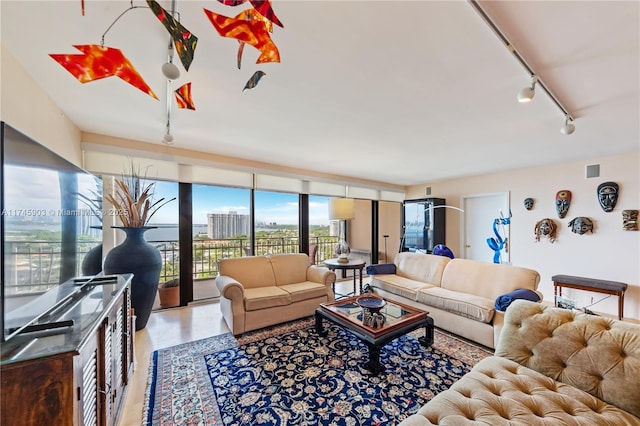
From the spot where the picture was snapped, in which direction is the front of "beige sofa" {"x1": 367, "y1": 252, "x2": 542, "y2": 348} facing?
facing the viewer and to the left of the viewer

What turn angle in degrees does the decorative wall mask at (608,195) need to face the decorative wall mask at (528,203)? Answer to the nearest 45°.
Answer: approximately 90° to its right

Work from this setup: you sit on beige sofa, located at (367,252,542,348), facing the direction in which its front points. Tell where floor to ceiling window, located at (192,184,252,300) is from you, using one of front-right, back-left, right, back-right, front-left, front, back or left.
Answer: front-right

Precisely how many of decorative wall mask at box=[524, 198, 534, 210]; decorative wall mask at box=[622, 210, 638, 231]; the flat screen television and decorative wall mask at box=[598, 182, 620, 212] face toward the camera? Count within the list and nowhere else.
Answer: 3

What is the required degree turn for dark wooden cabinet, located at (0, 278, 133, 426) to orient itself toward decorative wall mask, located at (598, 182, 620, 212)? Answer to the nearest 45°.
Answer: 0° — it already faces it

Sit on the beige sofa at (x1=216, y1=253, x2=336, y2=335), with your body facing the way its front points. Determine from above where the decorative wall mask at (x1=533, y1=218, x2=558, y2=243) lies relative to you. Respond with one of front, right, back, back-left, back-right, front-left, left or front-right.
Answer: front-left

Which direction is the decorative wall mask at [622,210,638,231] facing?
toward the camera

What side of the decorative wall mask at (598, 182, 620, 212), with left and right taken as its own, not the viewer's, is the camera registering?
front

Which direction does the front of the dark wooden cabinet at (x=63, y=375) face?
to the viewer's right

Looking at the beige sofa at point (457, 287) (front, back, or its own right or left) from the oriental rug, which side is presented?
front

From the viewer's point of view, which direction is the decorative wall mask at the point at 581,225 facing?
toward the camera

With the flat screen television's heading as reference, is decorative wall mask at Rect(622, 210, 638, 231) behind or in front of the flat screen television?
in front

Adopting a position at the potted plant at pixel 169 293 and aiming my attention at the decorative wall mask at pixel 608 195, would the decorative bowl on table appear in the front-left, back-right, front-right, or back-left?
front-right

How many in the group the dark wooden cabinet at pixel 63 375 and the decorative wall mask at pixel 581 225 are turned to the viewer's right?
1
